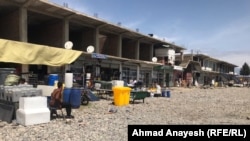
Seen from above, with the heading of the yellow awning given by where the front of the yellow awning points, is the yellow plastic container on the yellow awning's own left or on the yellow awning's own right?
on the yellow awning's own left

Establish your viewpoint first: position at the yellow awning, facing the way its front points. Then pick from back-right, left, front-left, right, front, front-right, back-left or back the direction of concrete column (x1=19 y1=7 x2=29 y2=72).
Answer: back-left

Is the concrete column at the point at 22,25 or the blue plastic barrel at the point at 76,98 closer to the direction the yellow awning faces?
the blue plastic barrel

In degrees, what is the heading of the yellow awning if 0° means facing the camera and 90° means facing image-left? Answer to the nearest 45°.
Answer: approximately 315°

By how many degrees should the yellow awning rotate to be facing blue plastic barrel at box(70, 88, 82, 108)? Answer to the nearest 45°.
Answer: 0° — it already faces it

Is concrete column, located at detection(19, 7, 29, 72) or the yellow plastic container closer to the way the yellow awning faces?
the yellow plastic container
